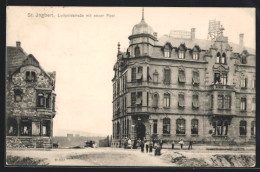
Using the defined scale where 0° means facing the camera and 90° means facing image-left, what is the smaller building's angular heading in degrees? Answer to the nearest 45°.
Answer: approximately 0°

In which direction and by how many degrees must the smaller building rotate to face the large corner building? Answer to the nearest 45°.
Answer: approximately 90° to its left
